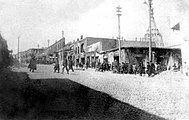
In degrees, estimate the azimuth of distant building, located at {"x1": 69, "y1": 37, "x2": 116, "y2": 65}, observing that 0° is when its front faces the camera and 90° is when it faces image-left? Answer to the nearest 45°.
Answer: approximately 45°

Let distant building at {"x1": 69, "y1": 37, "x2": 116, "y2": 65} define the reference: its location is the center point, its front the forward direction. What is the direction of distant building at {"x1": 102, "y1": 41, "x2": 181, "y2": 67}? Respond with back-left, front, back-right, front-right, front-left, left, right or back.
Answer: left
